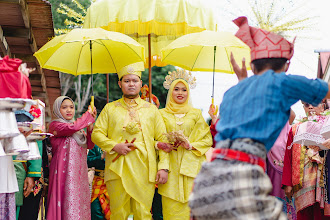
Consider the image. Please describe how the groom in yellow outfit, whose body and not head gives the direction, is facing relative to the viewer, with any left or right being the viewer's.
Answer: facing the viewer

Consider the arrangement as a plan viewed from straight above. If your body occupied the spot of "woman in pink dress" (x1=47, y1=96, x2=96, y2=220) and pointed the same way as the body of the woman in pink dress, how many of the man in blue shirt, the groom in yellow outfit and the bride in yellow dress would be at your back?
0

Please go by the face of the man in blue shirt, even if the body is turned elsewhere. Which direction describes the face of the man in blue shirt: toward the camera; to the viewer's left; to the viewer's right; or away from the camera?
away from the camera

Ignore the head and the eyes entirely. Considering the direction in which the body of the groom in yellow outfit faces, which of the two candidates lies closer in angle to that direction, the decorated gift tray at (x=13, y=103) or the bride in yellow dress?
the decorated gift tray

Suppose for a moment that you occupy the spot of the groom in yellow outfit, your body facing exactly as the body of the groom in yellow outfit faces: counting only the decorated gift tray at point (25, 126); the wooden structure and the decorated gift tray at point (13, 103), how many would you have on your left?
0

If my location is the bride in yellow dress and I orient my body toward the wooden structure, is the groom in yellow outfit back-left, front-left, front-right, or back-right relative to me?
front-left

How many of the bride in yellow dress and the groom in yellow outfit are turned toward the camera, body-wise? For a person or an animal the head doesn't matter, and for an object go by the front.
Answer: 2

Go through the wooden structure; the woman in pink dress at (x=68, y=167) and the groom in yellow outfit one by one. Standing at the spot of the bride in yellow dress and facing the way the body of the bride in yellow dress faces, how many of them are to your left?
0

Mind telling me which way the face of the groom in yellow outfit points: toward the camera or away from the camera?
toward the camera

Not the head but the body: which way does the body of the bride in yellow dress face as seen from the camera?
toward the camera

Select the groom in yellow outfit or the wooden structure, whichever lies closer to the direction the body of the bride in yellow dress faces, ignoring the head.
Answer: the groom in yellow outfit

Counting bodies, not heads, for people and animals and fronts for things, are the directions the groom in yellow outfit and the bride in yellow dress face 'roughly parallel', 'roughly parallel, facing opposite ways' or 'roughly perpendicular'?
roughly parallel

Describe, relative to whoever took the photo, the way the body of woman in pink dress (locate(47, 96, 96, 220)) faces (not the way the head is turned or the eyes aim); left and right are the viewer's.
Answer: facing the viewer and to the right of the viewer

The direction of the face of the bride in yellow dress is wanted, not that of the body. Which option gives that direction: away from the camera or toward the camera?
toward the camera
